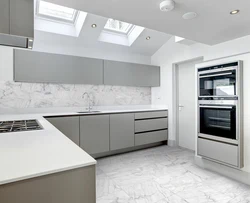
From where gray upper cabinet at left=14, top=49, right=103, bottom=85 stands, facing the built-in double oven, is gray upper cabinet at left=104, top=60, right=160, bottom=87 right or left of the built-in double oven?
left

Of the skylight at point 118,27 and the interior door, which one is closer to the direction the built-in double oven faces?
the skylight

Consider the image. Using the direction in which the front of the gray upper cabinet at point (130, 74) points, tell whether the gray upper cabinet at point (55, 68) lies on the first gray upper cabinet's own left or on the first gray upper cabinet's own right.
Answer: on the first gray upper cabinet's own right

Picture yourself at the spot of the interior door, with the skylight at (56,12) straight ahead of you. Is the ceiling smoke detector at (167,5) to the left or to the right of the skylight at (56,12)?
left

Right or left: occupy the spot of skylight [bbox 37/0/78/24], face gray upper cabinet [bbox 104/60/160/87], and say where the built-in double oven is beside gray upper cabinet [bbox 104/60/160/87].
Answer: right

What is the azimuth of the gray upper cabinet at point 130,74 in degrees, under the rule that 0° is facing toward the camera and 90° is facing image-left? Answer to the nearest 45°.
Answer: approximately 315°
